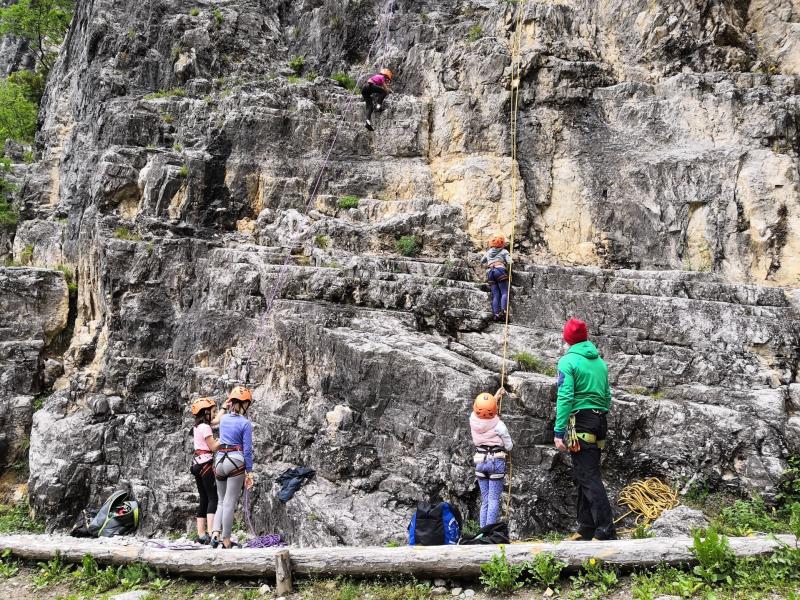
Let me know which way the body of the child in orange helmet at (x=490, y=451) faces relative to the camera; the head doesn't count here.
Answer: away from the camera

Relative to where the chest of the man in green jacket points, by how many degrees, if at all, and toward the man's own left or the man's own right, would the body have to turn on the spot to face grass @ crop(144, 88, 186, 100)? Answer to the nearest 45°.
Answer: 0° — they already face it

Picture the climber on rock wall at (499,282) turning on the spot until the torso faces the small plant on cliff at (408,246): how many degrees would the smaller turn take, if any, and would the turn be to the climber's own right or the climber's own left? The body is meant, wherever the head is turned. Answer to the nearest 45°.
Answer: approximately 45° to the climber's own left

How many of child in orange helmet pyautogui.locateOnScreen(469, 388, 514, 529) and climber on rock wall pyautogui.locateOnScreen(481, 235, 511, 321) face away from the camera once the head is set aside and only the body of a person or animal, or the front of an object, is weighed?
2

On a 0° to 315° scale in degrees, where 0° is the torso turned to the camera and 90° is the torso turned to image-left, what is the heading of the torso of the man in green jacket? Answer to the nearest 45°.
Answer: approximately 135°

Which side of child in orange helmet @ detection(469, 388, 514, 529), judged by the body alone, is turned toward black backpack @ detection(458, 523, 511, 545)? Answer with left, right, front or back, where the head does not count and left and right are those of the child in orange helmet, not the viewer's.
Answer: back

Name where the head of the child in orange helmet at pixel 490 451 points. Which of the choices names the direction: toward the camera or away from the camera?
away from the camera

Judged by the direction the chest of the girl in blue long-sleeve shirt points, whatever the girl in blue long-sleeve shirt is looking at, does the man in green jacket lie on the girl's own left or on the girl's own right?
on the girl's own right

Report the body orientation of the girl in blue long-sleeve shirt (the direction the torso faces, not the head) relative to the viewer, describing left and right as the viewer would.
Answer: facing away from the viewer and to the right of the viewer

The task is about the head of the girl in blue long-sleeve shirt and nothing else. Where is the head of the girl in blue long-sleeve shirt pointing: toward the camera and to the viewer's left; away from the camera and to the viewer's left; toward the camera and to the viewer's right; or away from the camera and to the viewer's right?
away from the camera and to the viewer's left

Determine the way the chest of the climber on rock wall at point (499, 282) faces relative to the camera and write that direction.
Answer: away from the camera

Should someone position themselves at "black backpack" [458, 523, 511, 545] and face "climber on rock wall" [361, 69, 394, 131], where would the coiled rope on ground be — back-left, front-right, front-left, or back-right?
front-right
